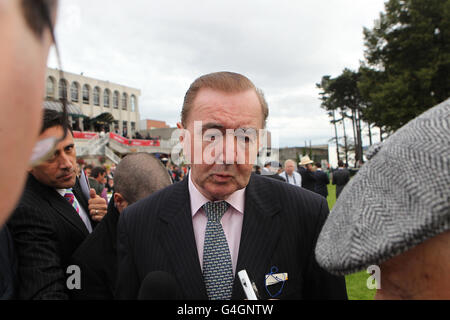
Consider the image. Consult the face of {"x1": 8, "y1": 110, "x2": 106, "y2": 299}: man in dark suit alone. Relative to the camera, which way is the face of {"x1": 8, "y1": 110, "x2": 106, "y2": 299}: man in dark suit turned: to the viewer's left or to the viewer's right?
to the viewer's right

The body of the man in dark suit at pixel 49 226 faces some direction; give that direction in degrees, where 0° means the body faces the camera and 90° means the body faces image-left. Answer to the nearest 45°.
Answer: approximately 315°

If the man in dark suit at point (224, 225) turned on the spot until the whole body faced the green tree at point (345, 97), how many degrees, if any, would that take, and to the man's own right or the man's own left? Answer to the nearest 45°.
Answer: approximately 180°

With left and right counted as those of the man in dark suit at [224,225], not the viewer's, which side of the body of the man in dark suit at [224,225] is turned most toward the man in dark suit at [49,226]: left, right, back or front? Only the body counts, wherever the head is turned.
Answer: right

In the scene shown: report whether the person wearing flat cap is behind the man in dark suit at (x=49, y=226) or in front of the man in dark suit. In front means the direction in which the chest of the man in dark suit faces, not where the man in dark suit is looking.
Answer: in front

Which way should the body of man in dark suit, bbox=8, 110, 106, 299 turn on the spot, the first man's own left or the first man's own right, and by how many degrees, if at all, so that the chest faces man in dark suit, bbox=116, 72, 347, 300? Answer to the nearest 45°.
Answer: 0° — they already face them

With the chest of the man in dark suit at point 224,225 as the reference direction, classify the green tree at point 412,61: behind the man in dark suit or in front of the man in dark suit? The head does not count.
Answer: behind

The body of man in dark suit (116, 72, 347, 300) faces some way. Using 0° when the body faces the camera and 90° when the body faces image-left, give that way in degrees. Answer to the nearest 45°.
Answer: approximately 0°

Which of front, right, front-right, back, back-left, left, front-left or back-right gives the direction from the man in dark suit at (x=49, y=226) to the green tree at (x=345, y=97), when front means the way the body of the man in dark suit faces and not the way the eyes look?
left

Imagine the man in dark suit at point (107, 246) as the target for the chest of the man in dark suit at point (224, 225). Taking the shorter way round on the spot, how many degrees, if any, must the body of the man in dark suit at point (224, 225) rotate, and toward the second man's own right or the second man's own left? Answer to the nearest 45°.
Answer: approximately 90° to the second man's own right
